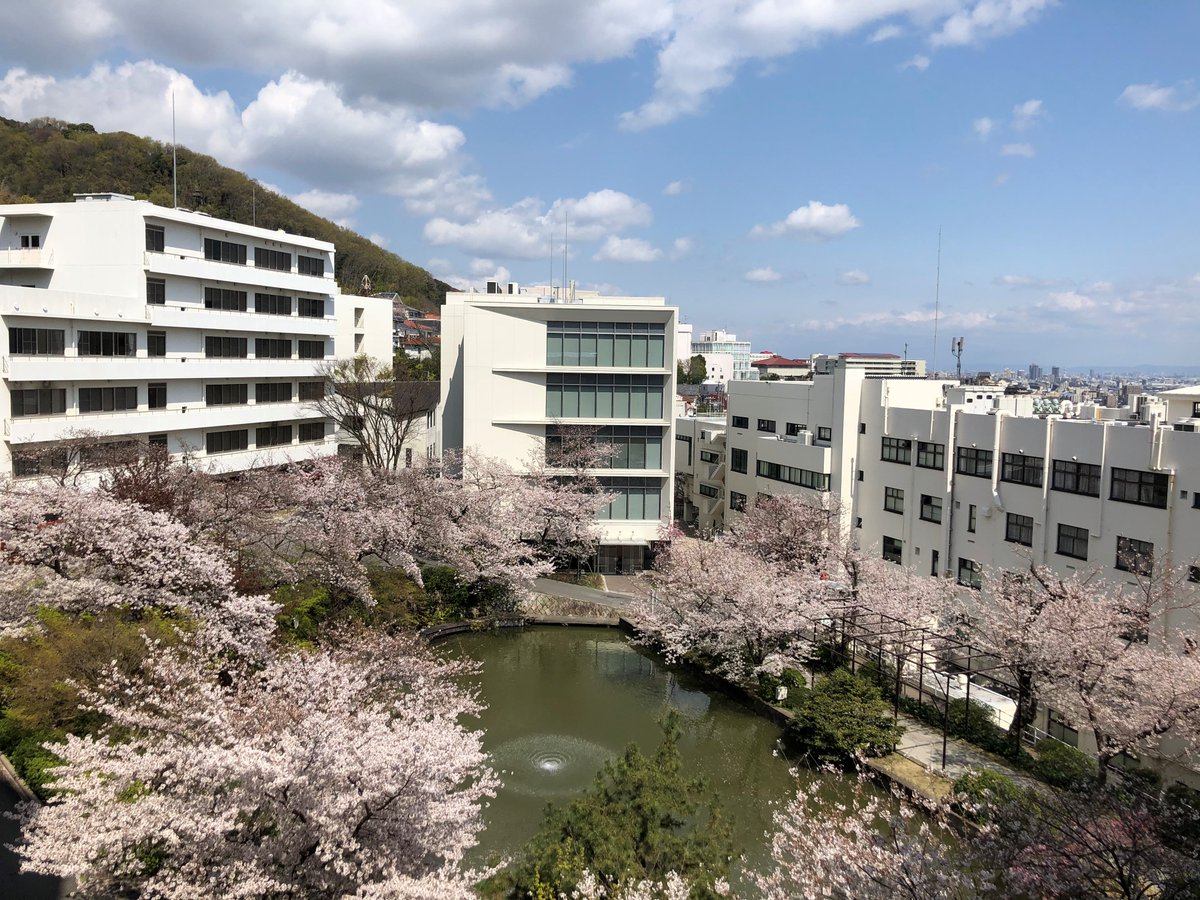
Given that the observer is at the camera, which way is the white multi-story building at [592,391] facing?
facing the viewer

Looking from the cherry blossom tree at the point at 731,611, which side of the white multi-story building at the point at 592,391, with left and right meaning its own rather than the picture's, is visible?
front

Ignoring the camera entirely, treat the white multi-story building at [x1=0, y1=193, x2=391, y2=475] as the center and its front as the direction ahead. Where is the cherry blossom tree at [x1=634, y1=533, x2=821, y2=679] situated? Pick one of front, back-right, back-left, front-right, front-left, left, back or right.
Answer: front

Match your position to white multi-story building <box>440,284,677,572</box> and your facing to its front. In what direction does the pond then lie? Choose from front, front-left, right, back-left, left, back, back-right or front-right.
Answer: front

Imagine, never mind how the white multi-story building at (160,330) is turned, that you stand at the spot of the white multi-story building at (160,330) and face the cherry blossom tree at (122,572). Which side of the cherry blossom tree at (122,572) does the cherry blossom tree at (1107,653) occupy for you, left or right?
left

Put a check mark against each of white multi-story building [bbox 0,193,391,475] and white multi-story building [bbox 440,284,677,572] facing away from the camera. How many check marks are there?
0

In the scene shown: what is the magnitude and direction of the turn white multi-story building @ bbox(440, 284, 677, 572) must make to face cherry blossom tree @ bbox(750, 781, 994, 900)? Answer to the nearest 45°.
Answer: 0° — it already faces it

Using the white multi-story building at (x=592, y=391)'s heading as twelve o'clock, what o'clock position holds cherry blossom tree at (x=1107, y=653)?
The cherry blossom tree is roughly at 11 o'clock from the white multi-story building.

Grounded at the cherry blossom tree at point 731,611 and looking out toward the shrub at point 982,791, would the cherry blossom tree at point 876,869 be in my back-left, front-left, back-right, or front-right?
front-right

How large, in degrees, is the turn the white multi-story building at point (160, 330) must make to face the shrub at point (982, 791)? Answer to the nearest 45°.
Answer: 0° — it already faces it

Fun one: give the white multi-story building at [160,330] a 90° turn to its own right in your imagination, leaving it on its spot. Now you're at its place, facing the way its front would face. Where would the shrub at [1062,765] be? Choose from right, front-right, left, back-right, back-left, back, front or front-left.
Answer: left

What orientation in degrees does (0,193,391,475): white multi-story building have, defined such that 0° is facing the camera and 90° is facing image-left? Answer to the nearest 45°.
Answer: approximately 315°

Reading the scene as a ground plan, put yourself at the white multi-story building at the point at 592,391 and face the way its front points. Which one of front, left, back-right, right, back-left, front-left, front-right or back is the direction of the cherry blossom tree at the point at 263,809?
front
